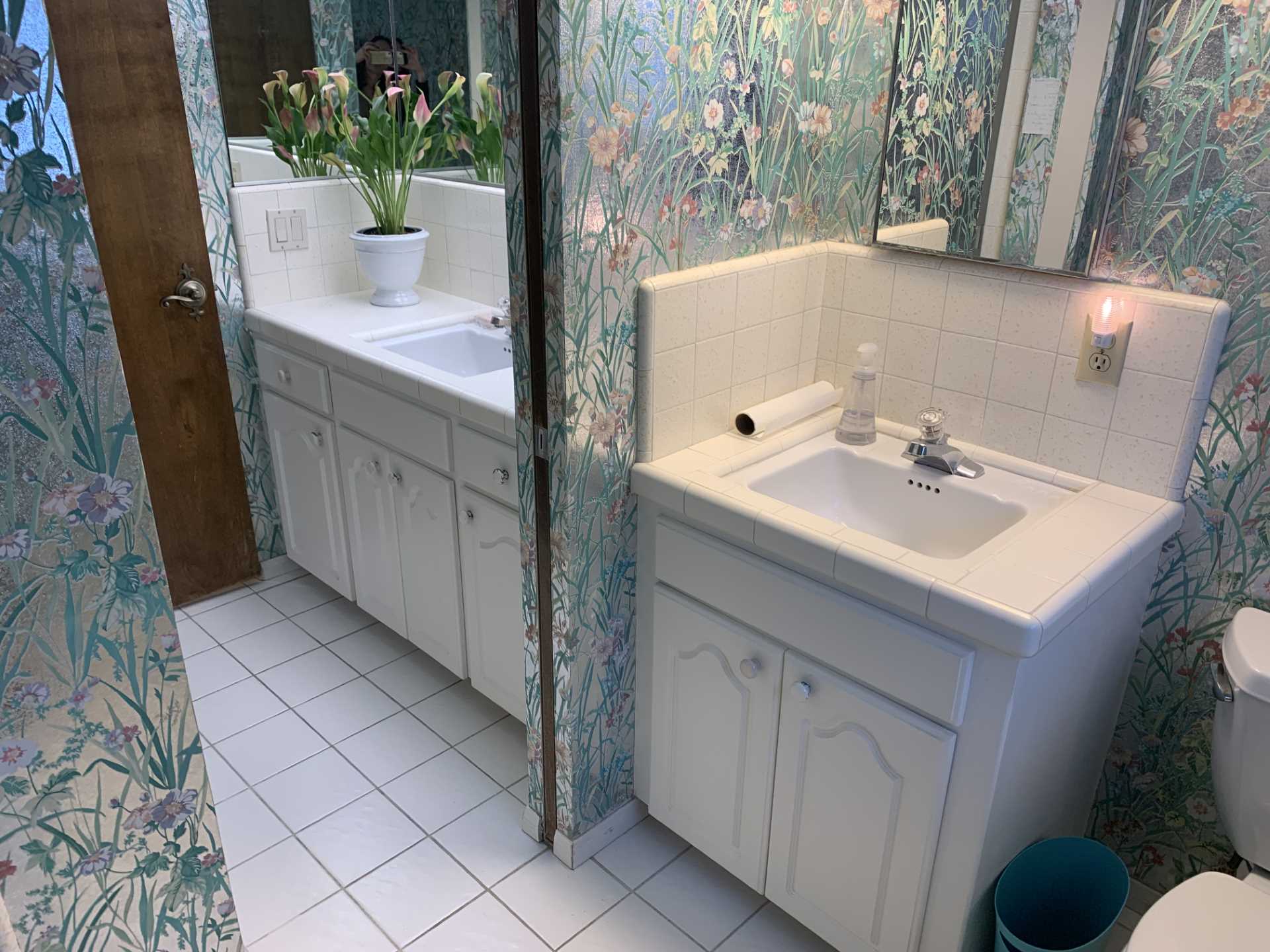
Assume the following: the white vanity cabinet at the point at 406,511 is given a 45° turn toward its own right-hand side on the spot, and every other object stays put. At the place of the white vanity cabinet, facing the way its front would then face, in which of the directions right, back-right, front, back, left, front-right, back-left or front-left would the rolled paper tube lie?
back-left
